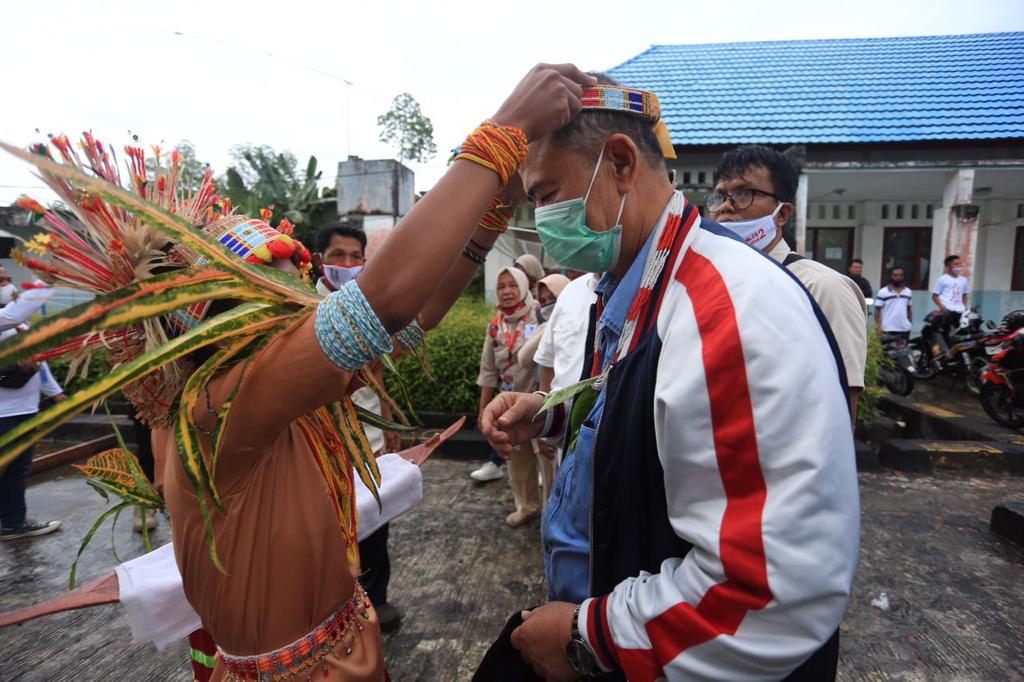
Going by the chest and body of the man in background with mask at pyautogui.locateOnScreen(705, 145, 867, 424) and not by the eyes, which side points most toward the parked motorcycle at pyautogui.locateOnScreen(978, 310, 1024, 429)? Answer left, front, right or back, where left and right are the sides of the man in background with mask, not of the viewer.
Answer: back

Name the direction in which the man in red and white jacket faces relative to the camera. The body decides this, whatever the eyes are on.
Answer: to the viewer's left

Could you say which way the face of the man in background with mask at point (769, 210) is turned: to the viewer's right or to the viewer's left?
to the viewer's left

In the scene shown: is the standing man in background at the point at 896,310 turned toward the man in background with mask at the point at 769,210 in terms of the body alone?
yes

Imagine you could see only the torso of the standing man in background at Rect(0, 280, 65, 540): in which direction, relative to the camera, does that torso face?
to the viewer's right

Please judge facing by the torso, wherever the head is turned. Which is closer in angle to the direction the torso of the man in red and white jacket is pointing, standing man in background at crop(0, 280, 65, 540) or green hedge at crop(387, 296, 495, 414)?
the standing man in background

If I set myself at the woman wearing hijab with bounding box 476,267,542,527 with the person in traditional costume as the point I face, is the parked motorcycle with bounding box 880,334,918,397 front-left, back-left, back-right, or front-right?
back-left

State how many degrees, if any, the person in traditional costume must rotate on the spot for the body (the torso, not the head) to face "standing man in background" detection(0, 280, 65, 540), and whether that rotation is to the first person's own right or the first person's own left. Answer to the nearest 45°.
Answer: approximately 135° to the first person's own left

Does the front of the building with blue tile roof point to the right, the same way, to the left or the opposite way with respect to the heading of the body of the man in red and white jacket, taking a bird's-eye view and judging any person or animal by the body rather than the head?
to the left

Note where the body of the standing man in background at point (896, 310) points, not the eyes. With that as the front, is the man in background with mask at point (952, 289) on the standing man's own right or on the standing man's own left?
on the standing man's own left

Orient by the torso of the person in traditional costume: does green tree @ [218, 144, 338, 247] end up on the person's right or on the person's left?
on the person's left

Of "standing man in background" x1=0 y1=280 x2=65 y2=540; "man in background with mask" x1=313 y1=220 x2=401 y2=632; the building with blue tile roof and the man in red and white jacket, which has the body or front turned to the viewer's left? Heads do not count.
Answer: the man in red and white jacket

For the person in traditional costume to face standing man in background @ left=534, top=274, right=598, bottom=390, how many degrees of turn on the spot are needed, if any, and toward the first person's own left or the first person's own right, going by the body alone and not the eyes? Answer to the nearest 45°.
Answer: approximately 45° to the first person's own left
